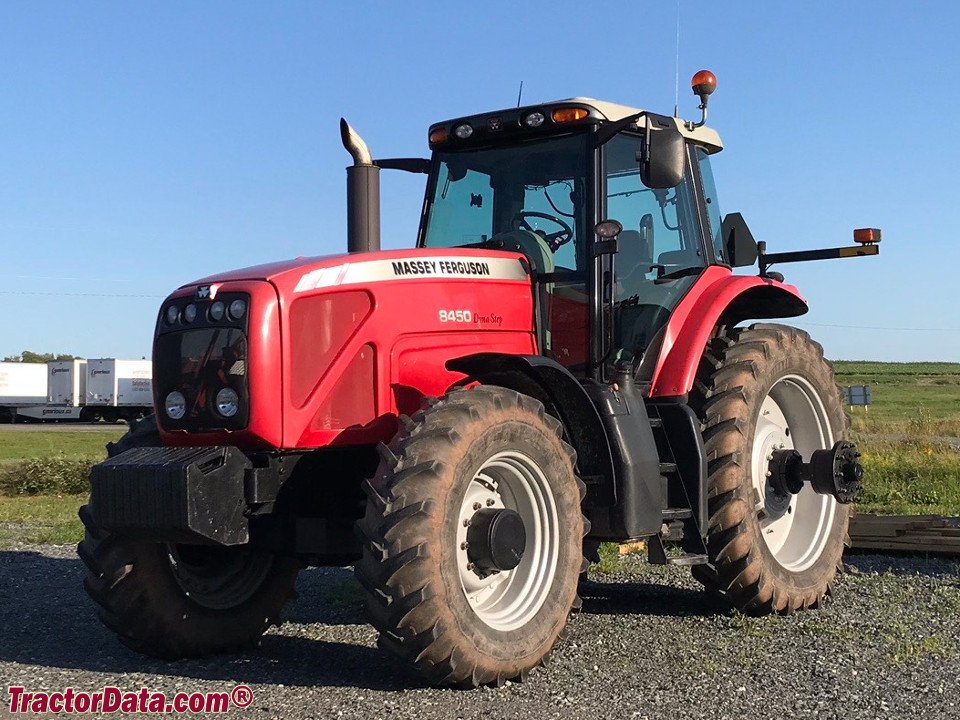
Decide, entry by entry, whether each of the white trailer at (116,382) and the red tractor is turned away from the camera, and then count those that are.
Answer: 0

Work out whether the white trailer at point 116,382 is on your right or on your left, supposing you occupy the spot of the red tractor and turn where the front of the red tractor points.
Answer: on your right

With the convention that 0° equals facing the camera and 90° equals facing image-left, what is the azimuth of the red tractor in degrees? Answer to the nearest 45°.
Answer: approximately 45°
